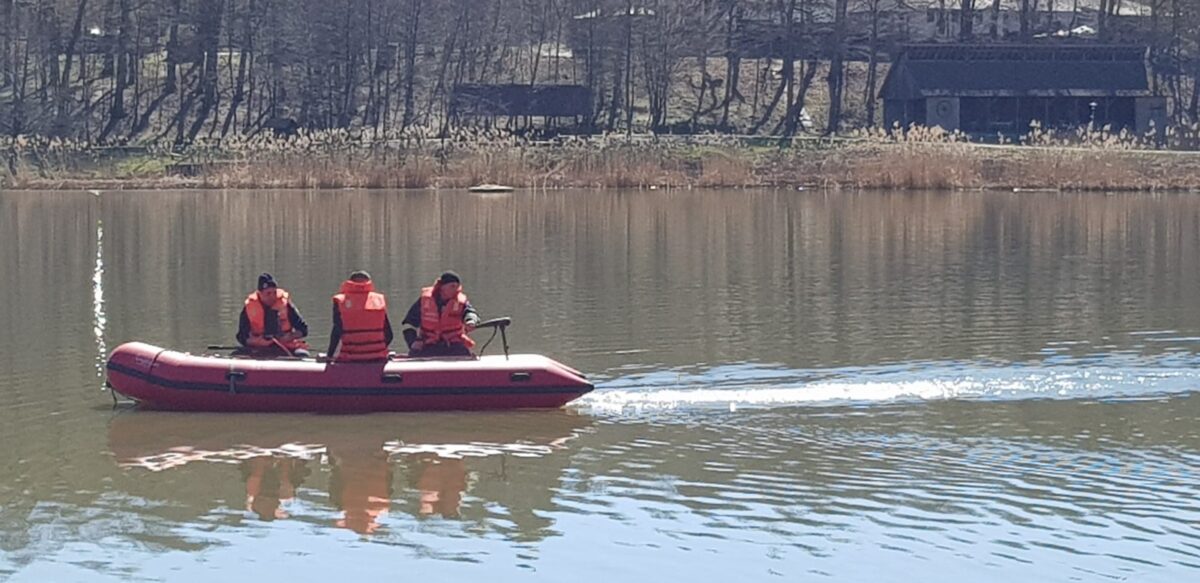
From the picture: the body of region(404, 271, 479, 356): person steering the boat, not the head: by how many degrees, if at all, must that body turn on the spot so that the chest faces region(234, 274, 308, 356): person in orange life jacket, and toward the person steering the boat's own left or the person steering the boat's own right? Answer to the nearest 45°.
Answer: approximately 90° to the person steering the boat's own right

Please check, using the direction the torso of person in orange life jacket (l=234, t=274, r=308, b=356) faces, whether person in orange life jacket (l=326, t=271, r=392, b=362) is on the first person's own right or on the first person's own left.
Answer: on the first person's own left

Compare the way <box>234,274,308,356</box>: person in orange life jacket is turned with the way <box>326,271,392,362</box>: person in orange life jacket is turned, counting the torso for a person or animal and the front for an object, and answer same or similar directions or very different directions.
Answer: very different directions

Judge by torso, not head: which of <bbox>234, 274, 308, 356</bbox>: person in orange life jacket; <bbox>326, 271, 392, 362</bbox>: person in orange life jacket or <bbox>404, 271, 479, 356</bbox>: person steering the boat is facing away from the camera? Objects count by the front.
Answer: <bbox>326, 271, 392, 362</bbox>: person in orange life jacket

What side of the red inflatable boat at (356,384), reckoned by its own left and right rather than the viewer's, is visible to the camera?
left

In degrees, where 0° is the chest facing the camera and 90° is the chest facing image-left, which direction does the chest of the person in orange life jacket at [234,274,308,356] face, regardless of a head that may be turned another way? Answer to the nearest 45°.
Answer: approximately 0°

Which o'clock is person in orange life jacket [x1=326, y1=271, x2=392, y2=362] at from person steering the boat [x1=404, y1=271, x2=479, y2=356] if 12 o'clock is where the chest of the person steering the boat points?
The person in orange life jacket is roughly at 2 o'clock from the person steering the boat.

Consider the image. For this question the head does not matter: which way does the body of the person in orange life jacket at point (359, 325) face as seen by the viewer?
away from the camera

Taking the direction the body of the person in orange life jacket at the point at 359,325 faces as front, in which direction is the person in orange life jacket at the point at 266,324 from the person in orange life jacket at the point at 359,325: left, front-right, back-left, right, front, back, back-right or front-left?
front-left

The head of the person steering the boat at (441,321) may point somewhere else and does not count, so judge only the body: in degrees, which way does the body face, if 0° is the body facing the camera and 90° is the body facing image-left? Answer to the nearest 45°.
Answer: approximately 0°
